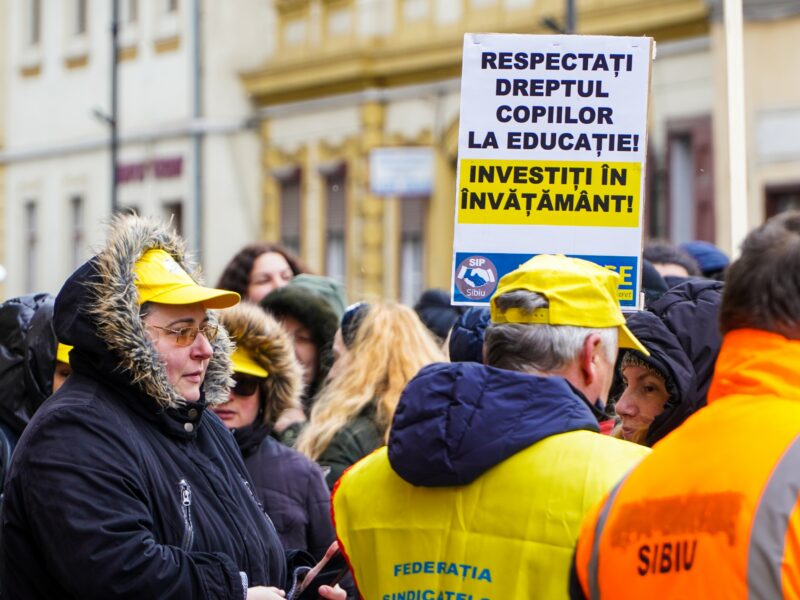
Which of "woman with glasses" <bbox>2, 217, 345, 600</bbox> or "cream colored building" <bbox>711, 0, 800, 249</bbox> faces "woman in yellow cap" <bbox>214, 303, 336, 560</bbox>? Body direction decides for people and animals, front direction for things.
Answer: the cream colored building

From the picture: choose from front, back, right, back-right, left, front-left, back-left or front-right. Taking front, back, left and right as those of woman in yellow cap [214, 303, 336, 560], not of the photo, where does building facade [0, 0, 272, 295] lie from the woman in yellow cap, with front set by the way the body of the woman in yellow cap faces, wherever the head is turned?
back-right

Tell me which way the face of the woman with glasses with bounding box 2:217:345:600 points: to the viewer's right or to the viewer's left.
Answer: to the viewer's right

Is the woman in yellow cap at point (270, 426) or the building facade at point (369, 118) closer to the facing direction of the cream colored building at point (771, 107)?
the woman in yellow cap

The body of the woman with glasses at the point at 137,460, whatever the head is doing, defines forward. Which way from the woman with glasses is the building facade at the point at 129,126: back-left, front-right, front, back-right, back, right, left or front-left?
back-left

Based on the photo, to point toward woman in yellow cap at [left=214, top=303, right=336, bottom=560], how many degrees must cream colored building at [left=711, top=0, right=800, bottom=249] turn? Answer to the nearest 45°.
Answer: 0° — it already faces them

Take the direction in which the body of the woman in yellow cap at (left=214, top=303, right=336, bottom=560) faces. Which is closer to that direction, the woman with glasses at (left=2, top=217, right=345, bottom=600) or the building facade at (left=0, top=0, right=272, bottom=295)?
the woman with glasses

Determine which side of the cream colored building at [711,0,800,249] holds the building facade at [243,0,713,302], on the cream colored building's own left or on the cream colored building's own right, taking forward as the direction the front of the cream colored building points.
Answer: on the cream colored building's own right

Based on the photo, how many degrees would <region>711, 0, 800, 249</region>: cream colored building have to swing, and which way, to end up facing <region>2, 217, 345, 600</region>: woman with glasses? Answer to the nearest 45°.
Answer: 0° — it already faces them

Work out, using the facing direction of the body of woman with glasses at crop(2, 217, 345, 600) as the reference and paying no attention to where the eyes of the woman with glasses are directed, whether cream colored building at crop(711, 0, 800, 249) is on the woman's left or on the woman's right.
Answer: on the woman's left
